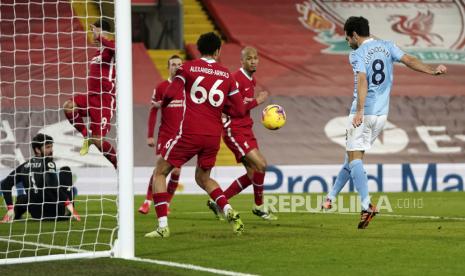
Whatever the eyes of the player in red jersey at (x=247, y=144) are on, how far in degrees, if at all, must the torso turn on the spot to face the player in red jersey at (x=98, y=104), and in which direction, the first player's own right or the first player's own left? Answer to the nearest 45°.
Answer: approximately 135° to the first player's own right

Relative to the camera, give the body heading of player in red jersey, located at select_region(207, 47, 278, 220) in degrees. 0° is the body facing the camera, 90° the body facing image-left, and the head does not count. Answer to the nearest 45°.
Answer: approximately 315°
